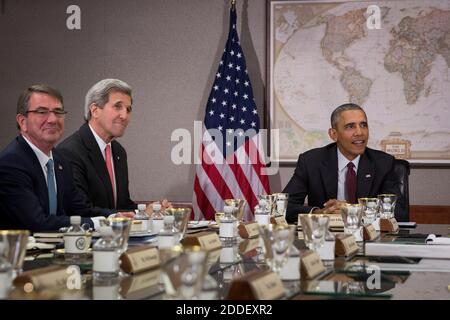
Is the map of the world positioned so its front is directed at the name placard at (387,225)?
yes

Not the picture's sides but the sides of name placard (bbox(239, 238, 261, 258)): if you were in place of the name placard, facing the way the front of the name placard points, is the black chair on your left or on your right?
on your left

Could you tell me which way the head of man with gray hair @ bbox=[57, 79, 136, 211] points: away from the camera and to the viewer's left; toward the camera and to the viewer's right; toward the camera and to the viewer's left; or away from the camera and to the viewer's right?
toward the camera and to the viewer's right

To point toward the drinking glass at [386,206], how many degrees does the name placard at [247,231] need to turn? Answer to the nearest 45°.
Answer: approximately 90° to its left

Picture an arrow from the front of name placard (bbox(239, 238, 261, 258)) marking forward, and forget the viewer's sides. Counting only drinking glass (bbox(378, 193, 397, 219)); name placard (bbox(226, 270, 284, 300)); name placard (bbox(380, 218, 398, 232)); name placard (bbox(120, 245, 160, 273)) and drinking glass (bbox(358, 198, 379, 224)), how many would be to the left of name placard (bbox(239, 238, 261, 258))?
3

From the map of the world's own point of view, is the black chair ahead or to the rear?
ahead

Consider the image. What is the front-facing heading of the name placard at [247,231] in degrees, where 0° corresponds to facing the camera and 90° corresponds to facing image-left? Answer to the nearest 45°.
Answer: approximately 315°

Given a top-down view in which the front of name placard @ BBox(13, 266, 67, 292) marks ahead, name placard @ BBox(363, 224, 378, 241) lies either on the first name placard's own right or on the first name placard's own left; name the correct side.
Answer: on the first name placard's own left
